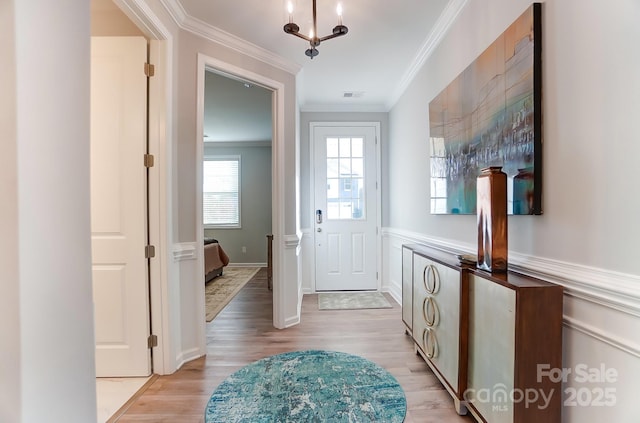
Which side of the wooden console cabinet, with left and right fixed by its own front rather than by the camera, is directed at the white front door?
right

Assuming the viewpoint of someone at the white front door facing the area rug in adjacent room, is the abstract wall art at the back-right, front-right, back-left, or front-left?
back-left

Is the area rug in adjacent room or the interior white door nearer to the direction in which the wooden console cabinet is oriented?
the interior white door

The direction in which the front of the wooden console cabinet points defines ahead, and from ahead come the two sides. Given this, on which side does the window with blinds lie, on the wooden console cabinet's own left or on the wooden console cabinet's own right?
on the wooden console cabinet's own right

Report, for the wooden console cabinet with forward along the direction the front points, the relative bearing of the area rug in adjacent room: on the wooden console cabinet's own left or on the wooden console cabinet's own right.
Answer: on the wooden console cabinet's own right

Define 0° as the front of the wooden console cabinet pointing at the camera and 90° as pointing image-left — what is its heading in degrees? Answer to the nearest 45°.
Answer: approximately 45°

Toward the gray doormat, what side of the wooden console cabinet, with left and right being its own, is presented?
right

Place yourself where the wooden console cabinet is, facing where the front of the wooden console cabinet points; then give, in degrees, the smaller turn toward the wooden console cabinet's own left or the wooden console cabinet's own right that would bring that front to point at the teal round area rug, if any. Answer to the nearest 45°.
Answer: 0° — it already faces it

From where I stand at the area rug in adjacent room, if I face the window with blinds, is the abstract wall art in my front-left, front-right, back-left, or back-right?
back-right
